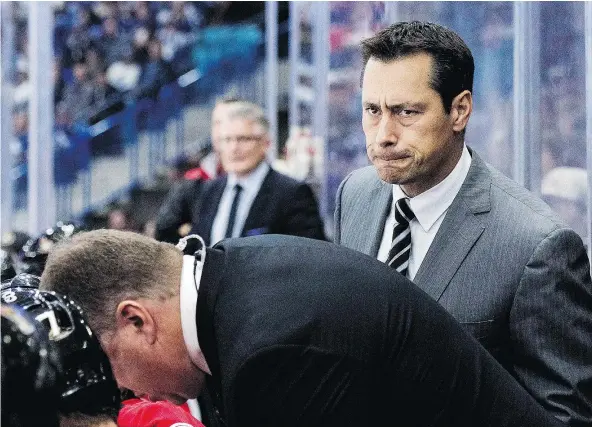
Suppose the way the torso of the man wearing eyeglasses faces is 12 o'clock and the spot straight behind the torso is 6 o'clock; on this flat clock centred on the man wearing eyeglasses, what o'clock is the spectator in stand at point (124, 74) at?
The spectator in stand is roughly at 4 o'clock from the man wearing eyeglasses.

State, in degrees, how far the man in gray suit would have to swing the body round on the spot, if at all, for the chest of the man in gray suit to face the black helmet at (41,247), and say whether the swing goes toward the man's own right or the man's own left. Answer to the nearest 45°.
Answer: approximately 90° to the man's own right

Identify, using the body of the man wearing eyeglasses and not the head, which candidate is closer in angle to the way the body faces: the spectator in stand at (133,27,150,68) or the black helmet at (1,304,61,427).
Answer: the black helmet

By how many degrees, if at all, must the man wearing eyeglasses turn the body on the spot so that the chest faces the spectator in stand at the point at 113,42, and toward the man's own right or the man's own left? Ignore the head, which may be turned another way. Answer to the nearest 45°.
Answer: approximately 135° to the man's own right

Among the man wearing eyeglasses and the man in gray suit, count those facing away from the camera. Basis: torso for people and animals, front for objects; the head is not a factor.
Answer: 0

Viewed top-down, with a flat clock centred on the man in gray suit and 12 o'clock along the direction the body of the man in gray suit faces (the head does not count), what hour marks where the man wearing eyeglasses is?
The man wearing eyeglasses is roughly at 4 o'clock from the man in gray suit.

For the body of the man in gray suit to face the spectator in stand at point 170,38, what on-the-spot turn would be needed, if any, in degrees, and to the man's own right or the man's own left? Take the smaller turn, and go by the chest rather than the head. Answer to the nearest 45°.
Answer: approximately 135° to the man's own right

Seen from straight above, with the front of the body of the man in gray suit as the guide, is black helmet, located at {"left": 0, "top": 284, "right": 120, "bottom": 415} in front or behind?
in front

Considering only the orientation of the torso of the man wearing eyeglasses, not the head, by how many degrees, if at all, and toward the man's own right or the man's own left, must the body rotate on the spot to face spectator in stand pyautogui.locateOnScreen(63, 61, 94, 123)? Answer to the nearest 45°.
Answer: approximately 135° to the man's own right

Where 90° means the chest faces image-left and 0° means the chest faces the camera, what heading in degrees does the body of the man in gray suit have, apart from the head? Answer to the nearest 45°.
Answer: approximately 45°

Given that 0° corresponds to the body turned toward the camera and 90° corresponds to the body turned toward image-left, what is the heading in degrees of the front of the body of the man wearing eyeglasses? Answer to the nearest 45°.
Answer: approximately 45°
